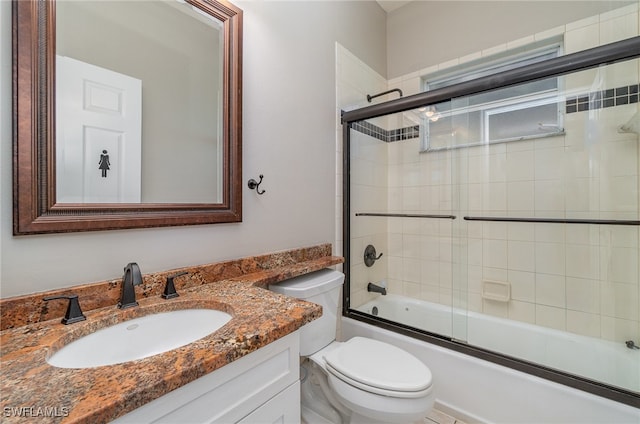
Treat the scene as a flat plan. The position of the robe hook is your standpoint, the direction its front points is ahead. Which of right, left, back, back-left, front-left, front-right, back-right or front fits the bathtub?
front-left

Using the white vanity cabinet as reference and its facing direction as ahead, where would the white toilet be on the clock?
The white toilet is roughly at 9 o'clock from the white vanity cabinet.

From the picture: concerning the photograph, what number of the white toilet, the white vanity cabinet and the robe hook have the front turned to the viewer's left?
0

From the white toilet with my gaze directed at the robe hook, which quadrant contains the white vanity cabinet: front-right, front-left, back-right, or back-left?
front-left

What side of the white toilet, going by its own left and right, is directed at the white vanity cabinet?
right

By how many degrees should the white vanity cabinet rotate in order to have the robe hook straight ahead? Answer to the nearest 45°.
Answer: approximately 135° to its left

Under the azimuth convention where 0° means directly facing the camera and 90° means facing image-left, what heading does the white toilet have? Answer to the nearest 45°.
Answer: approximately 315°

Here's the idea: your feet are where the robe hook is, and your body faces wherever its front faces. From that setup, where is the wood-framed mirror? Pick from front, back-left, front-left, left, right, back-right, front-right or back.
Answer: right

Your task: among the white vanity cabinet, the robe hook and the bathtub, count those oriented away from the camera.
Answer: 0

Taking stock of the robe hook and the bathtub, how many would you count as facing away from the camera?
0

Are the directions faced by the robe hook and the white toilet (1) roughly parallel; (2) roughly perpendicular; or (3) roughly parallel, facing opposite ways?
roughly parallel

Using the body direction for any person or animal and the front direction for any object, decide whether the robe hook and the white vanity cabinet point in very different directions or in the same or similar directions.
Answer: same or similar directions

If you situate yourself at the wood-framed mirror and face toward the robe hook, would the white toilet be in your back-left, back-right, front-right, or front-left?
front-right

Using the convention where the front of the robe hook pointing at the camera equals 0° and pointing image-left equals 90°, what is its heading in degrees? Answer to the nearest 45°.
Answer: approximately 315°

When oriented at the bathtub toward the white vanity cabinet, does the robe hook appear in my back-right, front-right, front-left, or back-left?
front-right
